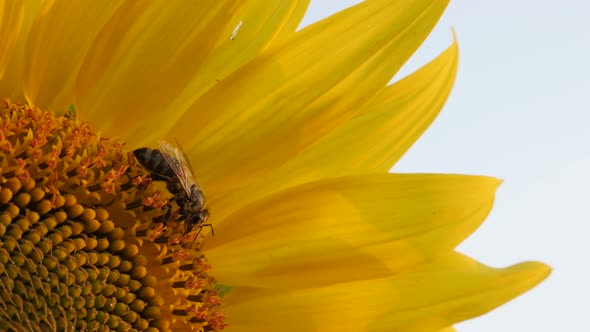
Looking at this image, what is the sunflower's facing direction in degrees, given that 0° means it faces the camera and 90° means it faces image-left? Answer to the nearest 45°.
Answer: approximately 0°
